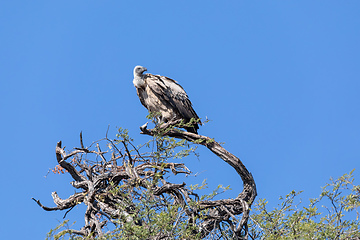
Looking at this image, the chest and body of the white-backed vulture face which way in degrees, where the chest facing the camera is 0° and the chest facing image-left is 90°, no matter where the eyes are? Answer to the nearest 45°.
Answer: approximately 90°
